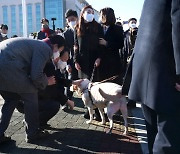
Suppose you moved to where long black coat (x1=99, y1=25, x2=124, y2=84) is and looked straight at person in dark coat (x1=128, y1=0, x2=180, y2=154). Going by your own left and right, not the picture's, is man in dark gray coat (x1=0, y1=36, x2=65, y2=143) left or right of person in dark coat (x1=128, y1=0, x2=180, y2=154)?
right

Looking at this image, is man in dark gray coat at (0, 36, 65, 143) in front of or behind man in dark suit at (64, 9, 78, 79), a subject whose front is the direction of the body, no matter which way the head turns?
in front

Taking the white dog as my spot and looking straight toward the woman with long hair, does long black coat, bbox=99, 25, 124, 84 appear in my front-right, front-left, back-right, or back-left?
front-right

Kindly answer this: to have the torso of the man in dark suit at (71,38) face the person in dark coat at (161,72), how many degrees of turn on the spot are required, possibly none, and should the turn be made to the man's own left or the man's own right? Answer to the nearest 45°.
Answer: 0° — they already face them

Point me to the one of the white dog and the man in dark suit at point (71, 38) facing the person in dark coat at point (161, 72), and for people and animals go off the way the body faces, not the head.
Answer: the man in dark suit at point (71, 38)

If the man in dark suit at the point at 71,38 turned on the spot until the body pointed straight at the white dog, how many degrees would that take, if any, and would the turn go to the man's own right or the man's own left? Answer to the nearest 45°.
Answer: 0° — they already face it

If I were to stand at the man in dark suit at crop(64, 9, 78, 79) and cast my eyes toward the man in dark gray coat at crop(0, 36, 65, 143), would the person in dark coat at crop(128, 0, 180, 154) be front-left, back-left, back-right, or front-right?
front-left

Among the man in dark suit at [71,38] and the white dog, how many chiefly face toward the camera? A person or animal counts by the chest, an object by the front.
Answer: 1

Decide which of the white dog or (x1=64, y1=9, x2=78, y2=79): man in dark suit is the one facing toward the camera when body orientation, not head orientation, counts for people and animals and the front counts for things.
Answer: the man in dark suit

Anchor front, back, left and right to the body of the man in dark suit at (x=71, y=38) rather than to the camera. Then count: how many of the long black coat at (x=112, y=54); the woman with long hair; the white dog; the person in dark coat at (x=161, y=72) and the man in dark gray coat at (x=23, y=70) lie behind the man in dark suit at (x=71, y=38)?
0

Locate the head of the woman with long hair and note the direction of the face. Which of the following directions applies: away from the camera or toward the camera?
toward the camera

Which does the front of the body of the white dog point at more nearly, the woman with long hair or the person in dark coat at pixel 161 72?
the woman with long hair

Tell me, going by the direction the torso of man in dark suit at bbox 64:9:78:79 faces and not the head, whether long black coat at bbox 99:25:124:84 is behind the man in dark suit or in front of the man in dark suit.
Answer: in front

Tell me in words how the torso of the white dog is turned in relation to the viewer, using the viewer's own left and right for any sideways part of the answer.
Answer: facing away from the viewer and to the left of the viewer

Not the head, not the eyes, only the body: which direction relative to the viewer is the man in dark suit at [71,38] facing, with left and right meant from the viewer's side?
facing the viewer
